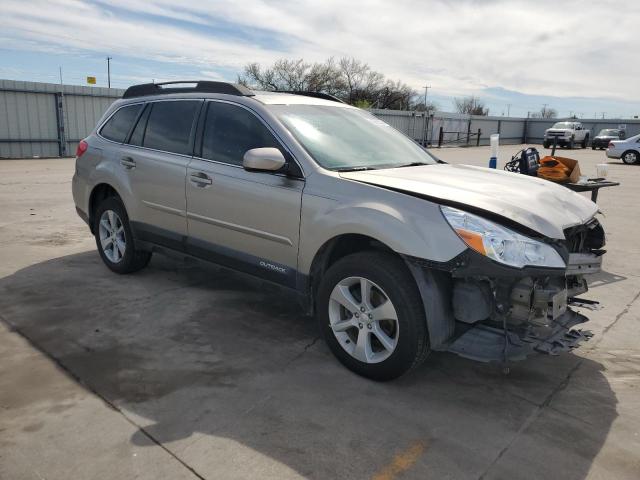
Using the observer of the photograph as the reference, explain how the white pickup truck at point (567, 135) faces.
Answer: facing the viewer and to the left of the viewer

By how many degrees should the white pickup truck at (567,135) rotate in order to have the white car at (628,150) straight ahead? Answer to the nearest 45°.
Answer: approximately 45° to its left
